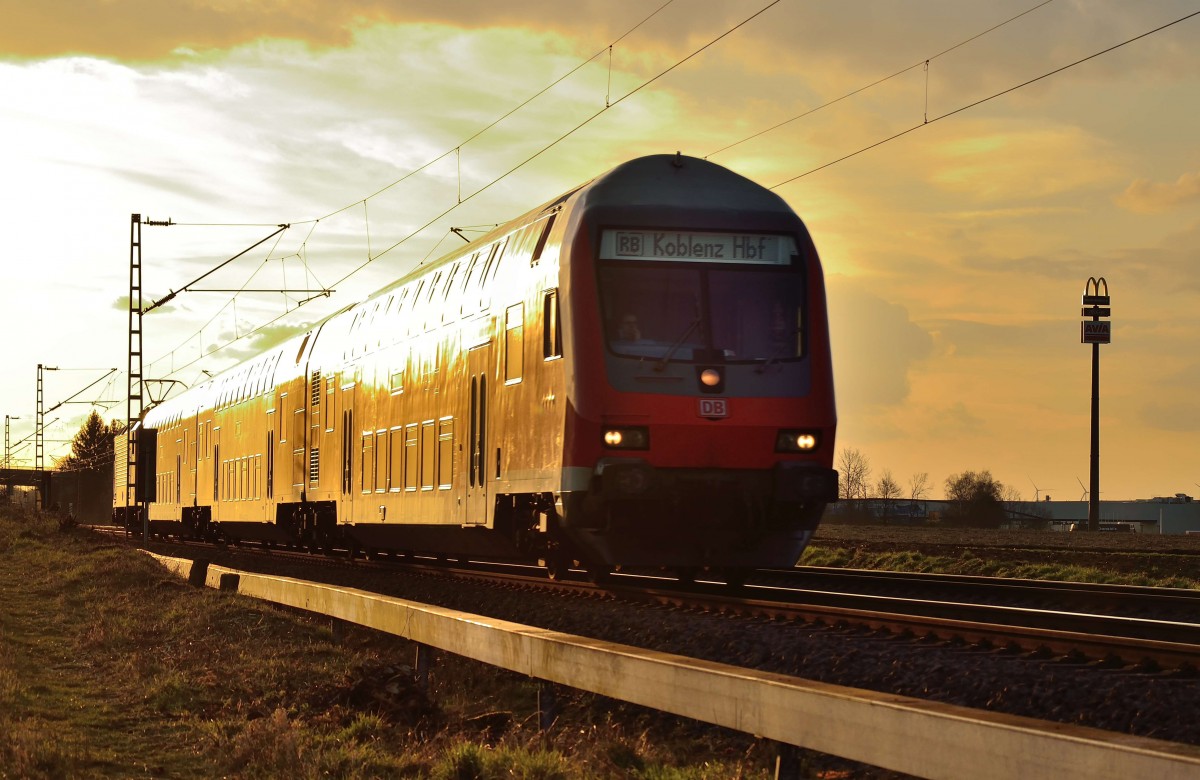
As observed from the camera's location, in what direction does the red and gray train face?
facing the viewer and to the right of the viewer
